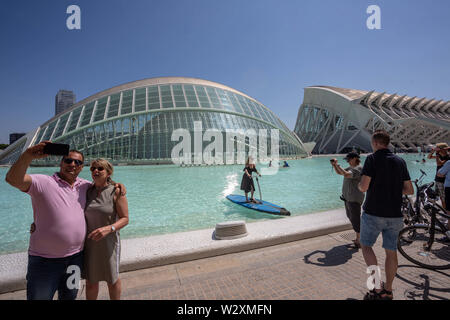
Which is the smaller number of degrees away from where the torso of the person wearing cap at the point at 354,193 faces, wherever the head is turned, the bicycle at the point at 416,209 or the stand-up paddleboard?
the stand-up paddleboard

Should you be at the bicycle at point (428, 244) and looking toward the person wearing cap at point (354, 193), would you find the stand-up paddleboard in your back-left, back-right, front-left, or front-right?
front-right

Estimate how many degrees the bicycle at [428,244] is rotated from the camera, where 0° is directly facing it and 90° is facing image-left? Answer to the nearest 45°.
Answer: approximately 90°

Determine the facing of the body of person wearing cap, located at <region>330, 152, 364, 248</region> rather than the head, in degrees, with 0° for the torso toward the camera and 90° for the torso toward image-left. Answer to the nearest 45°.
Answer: approximately 90°

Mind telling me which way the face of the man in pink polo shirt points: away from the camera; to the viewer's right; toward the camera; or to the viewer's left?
toward the camera

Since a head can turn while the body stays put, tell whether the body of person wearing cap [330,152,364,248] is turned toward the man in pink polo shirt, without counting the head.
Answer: no

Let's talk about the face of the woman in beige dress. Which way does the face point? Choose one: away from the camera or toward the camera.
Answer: toward the camera

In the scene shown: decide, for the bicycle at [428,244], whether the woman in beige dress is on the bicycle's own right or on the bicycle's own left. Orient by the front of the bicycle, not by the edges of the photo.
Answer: on the bicycle's own left

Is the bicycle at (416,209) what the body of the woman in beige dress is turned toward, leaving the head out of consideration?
no

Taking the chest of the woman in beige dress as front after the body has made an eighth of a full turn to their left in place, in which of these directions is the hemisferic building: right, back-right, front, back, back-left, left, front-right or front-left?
back

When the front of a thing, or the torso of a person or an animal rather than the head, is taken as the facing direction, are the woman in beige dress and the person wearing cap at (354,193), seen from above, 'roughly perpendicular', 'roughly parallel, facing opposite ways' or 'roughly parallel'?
roughly perpendicular
